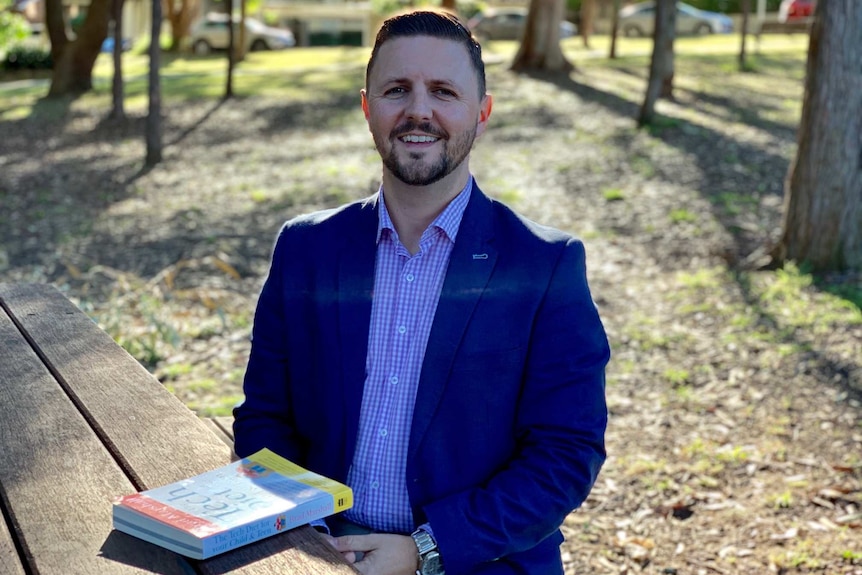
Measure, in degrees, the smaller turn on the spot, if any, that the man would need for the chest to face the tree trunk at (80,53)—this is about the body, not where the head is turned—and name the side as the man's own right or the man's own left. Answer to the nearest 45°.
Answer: approximately 180°

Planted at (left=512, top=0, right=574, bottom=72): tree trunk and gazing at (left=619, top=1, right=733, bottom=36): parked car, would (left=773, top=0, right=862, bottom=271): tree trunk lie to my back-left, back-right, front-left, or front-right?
back-right

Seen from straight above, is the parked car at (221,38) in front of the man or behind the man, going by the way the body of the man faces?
behind

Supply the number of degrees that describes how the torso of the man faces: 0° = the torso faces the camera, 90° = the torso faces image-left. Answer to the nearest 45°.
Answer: approximately 0°

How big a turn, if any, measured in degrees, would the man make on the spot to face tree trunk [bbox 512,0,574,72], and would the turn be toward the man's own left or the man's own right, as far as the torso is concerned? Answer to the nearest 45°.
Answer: approximately 180°

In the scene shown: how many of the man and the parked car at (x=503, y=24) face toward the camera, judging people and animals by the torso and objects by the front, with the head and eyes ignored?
1
